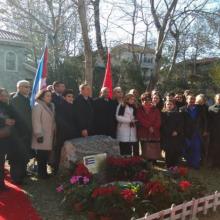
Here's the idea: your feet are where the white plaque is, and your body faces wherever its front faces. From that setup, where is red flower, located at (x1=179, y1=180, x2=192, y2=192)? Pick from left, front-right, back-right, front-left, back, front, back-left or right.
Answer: front-left

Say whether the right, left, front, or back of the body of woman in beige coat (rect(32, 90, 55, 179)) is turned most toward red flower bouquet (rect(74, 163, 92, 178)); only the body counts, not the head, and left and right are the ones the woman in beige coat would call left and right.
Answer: front

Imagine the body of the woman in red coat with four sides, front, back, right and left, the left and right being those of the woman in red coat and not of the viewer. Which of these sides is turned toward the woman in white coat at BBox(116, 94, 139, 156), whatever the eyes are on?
right

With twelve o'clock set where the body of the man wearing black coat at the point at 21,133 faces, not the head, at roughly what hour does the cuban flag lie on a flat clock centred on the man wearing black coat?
The cuban flag is roughly at 8 o'clock from the man wearing black coat.

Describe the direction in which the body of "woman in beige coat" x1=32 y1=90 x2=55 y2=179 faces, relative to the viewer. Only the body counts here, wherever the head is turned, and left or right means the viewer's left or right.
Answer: facing the viewer and to the right of the viewer

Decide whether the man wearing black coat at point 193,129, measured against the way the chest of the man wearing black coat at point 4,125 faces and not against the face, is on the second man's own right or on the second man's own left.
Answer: on the second man's own left

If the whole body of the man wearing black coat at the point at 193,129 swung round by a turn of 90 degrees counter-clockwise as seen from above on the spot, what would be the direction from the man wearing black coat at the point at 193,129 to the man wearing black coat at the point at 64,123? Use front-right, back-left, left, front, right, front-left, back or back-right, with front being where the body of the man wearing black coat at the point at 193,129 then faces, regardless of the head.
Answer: back-right

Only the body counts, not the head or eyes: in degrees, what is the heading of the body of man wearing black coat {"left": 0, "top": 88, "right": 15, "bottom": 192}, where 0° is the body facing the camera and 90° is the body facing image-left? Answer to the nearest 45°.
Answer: approximately 315°

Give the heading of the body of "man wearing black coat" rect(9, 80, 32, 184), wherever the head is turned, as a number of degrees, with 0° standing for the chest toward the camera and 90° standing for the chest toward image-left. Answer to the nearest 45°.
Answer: approximately 315°

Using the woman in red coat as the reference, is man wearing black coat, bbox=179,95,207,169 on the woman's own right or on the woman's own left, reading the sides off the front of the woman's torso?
on the woman's own left

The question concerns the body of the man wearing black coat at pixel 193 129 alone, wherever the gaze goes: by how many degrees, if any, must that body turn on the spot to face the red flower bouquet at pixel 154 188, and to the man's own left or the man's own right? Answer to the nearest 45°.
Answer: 0° — they already face it

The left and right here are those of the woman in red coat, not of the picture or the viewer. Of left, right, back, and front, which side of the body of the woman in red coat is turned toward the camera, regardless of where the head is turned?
front

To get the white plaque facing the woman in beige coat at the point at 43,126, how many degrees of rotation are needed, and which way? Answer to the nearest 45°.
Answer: approximately 90° to its right

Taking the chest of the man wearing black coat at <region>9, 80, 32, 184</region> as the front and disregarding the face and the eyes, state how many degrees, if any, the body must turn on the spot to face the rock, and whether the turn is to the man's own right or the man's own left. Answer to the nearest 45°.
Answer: approximately 45° to the man's own left

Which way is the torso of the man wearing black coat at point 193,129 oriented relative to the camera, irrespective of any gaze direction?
toward the camera
